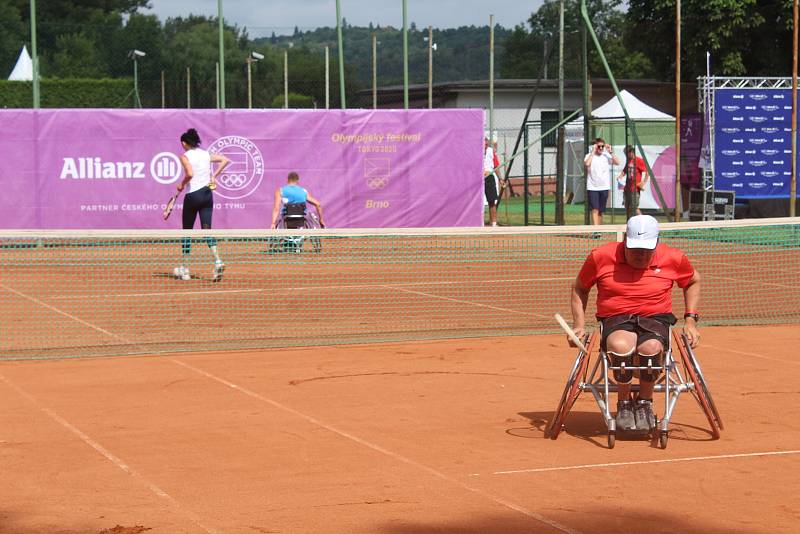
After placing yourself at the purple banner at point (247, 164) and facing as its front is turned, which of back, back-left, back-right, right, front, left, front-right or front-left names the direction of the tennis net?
front

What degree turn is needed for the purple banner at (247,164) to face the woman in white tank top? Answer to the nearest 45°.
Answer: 0° — it already faces them

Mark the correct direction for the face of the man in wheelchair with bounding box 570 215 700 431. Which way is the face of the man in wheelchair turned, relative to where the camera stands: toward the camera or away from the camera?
toward the camera

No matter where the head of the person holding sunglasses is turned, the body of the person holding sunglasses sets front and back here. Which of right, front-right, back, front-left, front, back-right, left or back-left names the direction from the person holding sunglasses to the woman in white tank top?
front-right

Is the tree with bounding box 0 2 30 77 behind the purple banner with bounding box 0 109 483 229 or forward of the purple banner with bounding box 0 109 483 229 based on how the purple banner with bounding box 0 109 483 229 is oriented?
behind

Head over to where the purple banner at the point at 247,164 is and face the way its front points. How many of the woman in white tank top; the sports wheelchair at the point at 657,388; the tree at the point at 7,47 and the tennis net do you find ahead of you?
3

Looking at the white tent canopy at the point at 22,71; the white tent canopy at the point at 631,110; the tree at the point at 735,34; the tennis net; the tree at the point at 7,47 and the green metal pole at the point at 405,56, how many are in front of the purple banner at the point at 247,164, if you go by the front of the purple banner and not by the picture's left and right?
1

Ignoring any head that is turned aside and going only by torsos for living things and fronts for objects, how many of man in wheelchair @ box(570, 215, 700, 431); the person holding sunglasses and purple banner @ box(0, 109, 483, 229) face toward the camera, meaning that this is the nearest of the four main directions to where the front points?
3

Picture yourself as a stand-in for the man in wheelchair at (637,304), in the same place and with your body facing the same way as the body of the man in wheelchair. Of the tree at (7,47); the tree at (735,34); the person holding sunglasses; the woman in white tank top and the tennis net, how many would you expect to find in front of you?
0

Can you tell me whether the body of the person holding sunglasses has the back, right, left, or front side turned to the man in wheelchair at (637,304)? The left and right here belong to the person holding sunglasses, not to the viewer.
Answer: front

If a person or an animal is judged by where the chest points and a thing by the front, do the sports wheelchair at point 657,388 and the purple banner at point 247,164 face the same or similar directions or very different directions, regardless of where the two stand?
same or similar directions

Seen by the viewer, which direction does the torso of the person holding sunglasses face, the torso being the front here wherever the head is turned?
toward the camera

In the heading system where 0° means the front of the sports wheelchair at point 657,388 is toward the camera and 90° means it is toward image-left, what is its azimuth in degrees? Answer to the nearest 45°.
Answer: approximately 0°

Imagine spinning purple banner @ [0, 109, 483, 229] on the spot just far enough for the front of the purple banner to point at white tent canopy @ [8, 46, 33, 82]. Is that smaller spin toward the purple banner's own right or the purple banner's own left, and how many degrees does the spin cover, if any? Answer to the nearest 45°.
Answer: approximately 180°

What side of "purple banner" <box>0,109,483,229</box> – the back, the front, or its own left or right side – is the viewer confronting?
front

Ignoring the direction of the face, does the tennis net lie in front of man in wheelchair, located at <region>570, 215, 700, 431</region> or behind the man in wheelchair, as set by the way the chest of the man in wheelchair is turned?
behind
